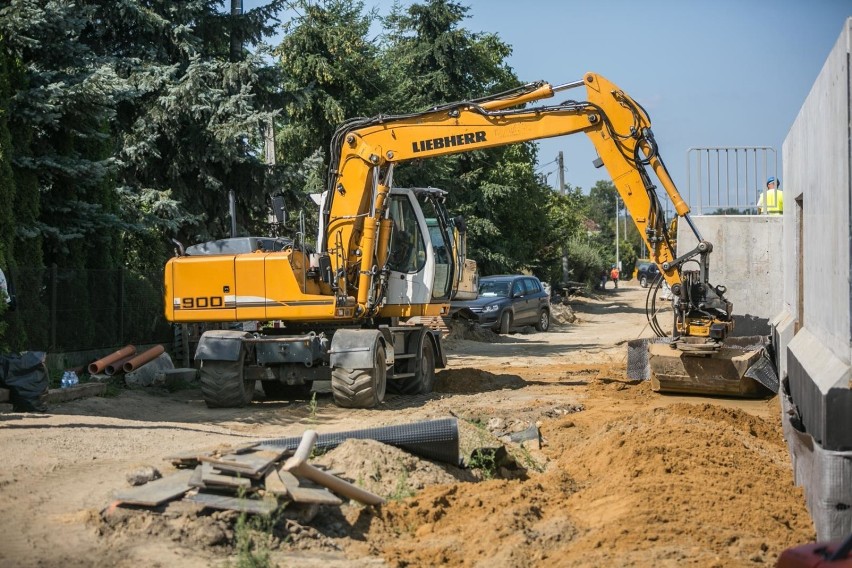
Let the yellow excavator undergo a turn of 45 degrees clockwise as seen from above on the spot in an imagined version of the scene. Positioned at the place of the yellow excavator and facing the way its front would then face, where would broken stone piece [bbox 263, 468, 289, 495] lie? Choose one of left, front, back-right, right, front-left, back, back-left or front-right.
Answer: front-right

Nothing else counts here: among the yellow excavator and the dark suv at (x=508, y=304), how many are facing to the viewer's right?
1

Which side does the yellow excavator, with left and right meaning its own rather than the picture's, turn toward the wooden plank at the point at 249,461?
right

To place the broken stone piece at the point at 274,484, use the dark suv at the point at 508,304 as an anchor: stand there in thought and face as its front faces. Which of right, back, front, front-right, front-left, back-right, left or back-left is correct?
front-left

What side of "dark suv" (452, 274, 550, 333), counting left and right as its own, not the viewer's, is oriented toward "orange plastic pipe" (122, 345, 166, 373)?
front

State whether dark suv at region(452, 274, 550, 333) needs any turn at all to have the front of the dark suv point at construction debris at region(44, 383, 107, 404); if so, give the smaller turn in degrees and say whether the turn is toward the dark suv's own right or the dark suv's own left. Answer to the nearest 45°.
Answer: approximately 45° to the dark suv's own left

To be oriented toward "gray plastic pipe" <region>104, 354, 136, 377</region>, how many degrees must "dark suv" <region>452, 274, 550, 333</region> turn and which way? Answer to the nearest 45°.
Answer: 0° — it already faces it

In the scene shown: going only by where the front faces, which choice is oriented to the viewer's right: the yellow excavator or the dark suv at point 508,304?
the yellow excavator

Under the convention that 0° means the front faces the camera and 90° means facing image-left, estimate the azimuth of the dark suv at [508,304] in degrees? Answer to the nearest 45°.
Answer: approximately 45°

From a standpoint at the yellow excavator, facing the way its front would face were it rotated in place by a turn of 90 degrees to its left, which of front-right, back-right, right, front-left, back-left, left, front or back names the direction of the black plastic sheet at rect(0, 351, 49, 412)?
back-left

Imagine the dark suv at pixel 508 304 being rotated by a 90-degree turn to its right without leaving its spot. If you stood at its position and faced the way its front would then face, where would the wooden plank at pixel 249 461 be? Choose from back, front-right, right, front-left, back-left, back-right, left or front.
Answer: back-left

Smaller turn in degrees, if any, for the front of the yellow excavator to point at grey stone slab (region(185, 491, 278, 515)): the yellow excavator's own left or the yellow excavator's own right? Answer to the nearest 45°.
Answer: approximately 90° to the yellow excavator's own right

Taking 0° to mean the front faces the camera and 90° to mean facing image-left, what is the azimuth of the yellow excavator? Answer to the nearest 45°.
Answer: approximately 270°

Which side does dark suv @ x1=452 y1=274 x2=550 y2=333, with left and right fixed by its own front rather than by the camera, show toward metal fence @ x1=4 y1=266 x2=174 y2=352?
front

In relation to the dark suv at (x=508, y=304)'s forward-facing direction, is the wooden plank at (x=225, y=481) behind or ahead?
ahead

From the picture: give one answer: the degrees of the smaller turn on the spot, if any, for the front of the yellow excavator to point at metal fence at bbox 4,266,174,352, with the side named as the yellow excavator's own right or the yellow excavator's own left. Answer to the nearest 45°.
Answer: approximately 135° to the yellow excavator's own left

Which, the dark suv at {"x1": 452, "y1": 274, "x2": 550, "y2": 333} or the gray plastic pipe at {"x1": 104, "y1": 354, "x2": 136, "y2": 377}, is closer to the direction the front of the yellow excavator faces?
the dark suv

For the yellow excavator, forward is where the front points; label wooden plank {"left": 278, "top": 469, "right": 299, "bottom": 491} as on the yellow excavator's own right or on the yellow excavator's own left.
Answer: on the yellow excavator's own right

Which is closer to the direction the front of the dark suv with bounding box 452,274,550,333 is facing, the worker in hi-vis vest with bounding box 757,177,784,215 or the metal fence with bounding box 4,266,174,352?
the metal fence

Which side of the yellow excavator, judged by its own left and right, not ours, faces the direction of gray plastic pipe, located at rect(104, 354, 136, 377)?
back

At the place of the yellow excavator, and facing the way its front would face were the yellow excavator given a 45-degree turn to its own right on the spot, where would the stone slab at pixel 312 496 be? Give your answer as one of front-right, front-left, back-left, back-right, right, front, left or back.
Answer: front-right

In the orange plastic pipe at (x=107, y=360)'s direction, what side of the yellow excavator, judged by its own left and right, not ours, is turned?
back

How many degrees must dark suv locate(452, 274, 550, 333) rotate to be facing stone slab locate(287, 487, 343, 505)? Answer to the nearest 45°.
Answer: approximately 45° to its left
